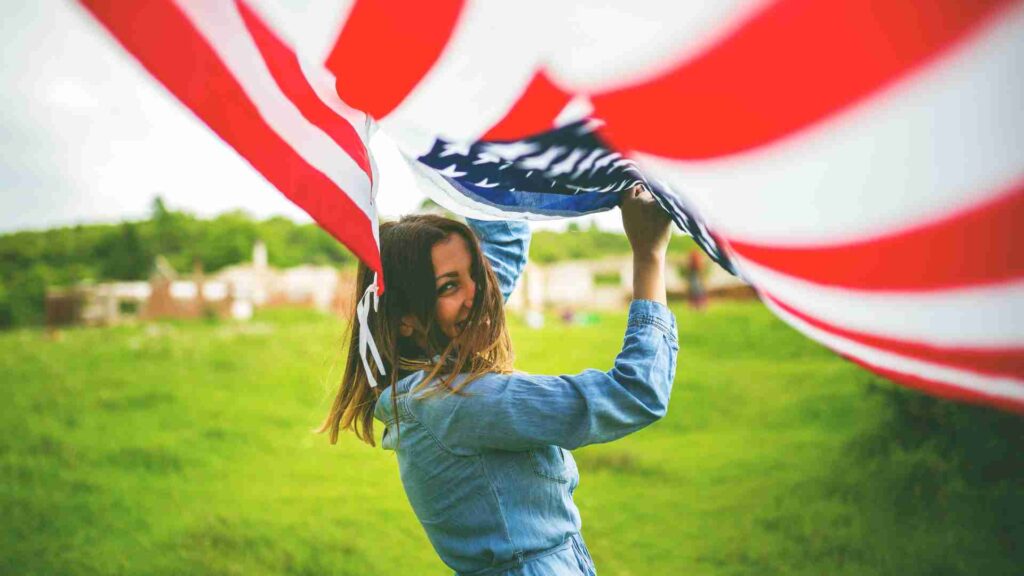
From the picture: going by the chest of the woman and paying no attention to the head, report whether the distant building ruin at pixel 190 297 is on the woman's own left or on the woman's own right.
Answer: on the woman's own left

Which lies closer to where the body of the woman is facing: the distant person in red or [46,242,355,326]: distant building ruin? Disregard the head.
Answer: the distant person in red
